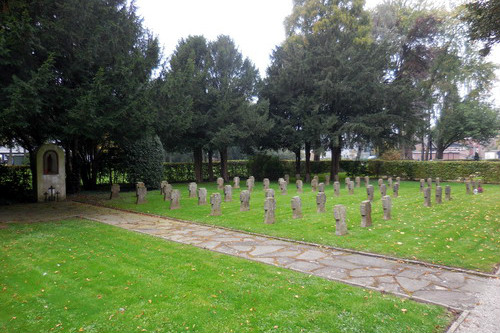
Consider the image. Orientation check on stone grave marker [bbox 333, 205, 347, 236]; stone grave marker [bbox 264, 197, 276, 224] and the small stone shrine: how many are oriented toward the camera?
3

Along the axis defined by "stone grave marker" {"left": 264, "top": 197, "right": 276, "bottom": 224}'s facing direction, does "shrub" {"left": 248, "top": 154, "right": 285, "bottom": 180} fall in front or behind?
behind

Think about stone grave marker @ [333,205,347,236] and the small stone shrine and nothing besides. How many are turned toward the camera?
2

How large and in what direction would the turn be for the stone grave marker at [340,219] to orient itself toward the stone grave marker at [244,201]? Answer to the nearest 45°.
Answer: approximately 135° to its right

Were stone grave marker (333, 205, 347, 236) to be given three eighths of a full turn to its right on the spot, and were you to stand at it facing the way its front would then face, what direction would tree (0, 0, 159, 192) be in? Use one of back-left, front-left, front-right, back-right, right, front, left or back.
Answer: front-left

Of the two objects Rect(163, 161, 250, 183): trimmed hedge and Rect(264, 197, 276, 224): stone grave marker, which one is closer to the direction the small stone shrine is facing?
the stone grave marker

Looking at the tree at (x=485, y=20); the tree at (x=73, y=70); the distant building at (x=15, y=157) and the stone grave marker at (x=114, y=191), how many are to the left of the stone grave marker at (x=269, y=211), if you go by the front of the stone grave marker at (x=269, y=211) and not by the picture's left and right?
1

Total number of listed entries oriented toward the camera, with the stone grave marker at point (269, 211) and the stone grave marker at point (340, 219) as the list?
2

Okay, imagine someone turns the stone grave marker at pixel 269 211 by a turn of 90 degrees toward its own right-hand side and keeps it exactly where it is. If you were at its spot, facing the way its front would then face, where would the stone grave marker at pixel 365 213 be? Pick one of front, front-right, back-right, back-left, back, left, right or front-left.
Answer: back

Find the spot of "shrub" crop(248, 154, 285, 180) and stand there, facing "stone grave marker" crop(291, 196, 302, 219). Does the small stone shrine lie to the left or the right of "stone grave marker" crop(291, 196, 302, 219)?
right

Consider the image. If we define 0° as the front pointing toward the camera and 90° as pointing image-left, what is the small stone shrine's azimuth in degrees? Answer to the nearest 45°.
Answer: approximately 0°

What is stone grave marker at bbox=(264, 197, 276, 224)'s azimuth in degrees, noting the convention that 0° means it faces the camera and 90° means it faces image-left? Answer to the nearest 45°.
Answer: approximately 0°

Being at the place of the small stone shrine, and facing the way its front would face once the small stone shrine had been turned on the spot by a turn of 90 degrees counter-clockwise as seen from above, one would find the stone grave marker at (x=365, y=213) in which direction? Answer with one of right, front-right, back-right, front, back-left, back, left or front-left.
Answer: front-right

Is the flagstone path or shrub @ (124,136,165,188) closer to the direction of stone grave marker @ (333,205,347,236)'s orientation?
the flagstone path

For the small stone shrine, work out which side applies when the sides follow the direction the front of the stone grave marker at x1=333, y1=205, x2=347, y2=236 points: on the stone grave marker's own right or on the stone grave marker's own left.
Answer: on the stone grave marker's own right
